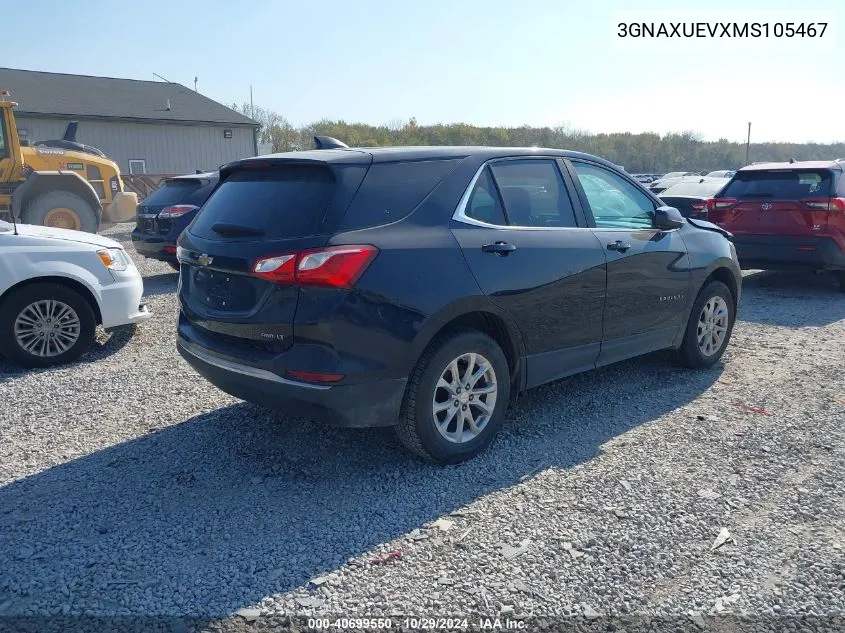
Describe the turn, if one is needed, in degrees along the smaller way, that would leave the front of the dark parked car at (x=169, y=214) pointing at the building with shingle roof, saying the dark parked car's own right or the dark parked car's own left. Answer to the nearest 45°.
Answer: approximately 45° to the dark parked car's own left

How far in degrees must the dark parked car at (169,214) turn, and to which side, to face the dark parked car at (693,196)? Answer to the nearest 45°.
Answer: approximately 45° to its right

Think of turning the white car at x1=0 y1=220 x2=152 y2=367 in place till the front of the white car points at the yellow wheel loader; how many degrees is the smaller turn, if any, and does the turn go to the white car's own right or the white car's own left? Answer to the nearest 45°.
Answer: approximately 90° to the white car's own left

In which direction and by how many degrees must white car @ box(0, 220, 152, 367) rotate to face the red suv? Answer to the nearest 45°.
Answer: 0° — it already faces it

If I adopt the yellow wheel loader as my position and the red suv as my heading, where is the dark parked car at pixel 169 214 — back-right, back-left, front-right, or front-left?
front-right

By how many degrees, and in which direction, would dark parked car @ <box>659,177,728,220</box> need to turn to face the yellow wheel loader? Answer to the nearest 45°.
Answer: approximately 135° to its left

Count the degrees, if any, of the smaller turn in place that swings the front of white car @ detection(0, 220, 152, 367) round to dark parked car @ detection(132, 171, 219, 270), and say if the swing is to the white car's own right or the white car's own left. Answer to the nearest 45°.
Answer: approximately 90° to the white car's own left

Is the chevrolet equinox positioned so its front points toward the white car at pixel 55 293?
no

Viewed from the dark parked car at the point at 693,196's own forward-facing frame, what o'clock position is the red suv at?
The red suv is roughly at 4 o'clock from the dark parked car.

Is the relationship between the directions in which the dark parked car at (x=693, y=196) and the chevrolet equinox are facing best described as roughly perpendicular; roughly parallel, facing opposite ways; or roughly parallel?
roughly parallel

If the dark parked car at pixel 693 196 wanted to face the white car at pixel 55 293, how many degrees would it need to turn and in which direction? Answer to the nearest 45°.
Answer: approximately 180°

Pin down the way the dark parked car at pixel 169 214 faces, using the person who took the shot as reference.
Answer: facing away from the viewer and to the right of the viewer

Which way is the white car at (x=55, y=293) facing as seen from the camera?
to the viewer's right

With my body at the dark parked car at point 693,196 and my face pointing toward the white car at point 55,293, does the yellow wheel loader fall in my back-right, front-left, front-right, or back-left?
front-right
